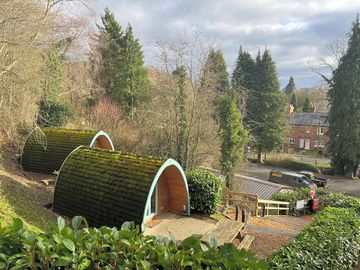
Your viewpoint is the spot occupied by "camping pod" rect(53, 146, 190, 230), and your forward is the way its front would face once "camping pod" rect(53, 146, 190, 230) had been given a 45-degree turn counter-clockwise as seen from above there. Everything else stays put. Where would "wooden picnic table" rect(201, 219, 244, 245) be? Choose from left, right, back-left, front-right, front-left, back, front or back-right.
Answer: front-right

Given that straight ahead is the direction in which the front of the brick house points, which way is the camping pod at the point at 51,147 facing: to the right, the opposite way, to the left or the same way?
to the left

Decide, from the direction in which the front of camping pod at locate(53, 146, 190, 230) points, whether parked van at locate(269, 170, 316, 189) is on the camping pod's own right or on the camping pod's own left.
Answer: on the camping pod's own left

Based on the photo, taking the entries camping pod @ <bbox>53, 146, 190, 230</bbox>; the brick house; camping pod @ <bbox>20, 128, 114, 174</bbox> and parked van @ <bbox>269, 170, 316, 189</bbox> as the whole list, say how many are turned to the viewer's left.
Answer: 0

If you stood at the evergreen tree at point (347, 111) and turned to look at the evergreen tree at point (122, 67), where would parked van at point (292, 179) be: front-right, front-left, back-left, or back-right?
front-left

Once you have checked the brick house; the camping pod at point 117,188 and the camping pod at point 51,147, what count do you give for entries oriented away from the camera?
0

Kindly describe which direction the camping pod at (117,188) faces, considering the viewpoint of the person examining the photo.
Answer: facing the viewer and to the right of the viewer

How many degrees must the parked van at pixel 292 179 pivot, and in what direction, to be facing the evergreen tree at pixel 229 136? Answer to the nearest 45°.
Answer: approximately 90° to its right

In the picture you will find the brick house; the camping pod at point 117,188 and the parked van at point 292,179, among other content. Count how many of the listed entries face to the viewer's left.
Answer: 0

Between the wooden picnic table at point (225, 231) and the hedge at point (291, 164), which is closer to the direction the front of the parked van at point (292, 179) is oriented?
the wooden picnic table

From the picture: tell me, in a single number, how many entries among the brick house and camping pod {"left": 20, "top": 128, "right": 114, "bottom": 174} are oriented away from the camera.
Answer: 0

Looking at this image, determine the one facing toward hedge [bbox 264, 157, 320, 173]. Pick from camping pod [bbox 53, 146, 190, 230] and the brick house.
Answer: the brick house

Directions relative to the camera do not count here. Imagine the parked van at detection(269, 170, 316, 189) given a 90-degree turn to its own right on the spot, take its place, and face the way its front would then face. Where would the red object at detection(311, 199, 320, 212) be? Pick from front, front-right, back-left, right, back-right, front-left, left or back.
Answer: front-left

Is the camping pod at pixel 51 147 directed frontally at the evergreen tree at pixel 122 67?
no

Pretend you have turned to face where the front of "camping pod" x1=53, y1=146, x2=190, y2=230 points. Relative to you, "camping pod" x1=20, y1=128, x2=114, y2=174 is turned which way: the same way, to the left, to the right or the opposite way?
the same way

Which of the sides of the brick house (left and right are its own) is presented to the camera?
front

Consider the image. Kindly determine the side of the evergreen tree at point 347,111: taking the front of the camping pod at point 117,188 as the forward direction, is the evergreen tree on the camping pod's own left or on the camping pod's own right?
on the camping pod's own left
